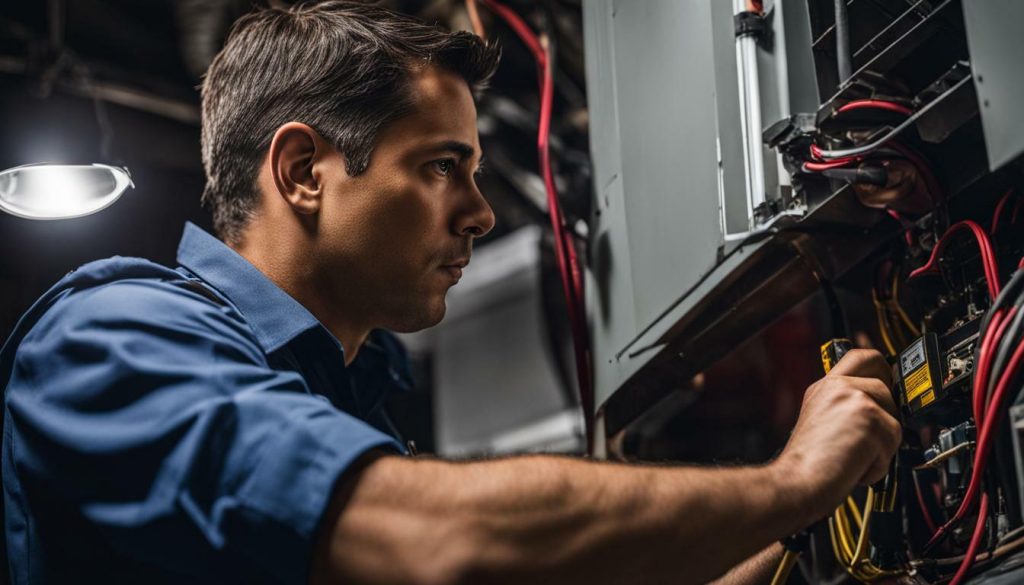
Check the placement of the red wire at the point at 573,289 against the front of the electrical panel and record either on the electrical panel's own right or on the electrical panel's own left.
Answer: on the electrical panel's own right

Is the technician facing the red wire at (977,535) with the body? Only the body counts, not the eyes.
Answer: yes

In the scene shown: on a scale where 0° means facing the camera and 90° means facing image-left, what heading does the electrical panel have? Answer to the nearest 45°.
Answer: approximately 45°

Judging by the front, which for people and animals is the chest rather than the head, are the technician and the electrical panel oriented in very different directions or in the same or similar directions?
very different directions

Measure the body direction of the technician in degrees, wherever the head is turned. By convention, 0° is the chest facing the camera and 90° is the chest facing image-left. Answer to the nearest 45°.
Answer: approximately 270°

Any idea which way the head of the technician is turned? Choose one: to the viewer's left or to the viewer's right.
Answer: to the viewer's right
